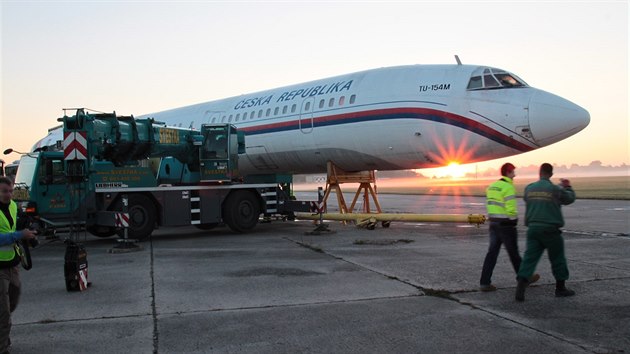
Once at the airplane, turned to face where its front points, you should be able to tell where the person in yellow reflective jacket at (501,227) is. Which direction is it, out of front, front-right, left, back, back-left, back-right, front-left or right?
front-right

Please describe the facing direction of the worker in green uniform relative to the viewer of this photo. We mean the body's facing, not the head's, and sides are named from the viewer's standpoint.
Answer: facing away from the viewer and to the right of the viewer

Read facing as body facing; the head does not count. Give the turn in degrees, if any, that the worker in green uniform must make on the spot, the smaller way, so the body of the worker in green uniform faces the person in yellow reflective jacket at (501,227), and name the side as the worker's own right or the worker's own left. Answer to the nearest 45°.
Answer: approximately 90° to the worker's own left

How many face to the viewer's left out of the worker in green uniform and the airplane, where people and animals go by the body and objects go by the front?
0

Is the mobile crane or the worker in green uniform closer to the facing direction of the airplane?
the worker in green uniform

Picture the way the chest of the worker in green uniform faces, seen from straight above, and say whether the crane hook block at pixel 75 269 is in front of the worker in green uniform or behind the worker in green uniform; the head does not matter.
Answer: behind

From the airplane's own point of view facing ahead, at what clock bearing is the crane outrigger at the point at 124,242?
The crane outrigger is roughly at 4 o'clock from the airplane.

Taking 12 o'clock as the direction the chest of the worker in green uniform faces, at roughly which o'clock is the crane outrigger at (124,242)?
The crane outrigger is roughly at 8 o'clock from the worker in green uniform.

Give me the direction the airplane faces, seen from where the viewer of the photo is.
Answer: facing the viewer and to the right of the viewer

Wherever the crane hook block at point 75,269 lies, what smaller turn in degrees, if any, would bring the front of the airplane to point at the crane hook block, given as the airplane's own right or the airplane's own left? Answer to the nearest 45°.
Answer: approximately 90° to the airplane's own right

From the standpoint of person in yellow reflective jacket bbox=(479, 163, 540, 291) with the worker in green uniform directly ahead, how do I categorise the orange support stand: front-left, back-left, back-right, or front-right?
back-left

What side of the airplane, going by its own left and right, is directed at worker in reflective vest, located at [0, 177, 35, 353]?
right

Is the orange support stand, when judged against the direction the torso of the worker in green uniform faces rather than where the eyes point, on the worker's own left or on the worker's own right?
on the worker's own left
